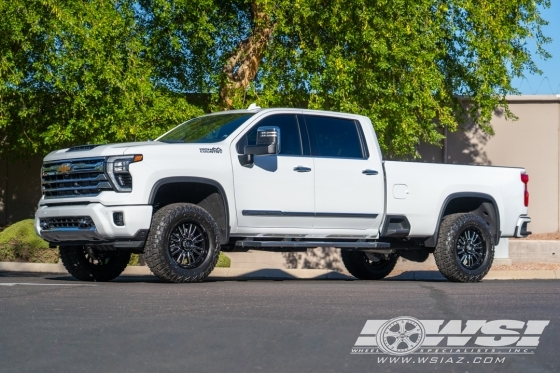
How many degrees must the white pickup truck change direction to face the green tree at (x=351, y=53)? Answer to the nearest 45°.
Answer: approximately 135° to its right

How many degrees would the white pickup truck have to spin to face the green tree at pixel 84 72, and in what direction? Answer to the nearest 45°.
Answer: approximately 90° to its right

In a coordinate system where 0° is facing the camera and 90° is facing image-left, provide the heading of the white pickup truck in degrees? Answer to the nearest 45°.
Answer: approximately 45°
